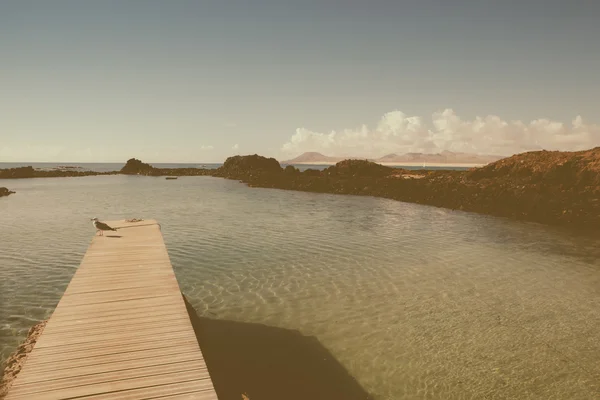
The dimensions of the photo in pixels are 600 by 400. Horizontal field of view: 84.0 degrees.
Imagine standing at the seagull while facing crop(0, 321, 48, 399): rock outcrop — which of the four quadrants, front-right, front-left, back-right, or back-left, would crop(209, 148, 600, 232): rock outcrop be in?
back-left

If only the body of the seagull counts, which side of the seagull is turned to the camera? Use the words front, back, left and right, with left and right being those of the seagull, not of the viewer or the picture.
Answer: left
